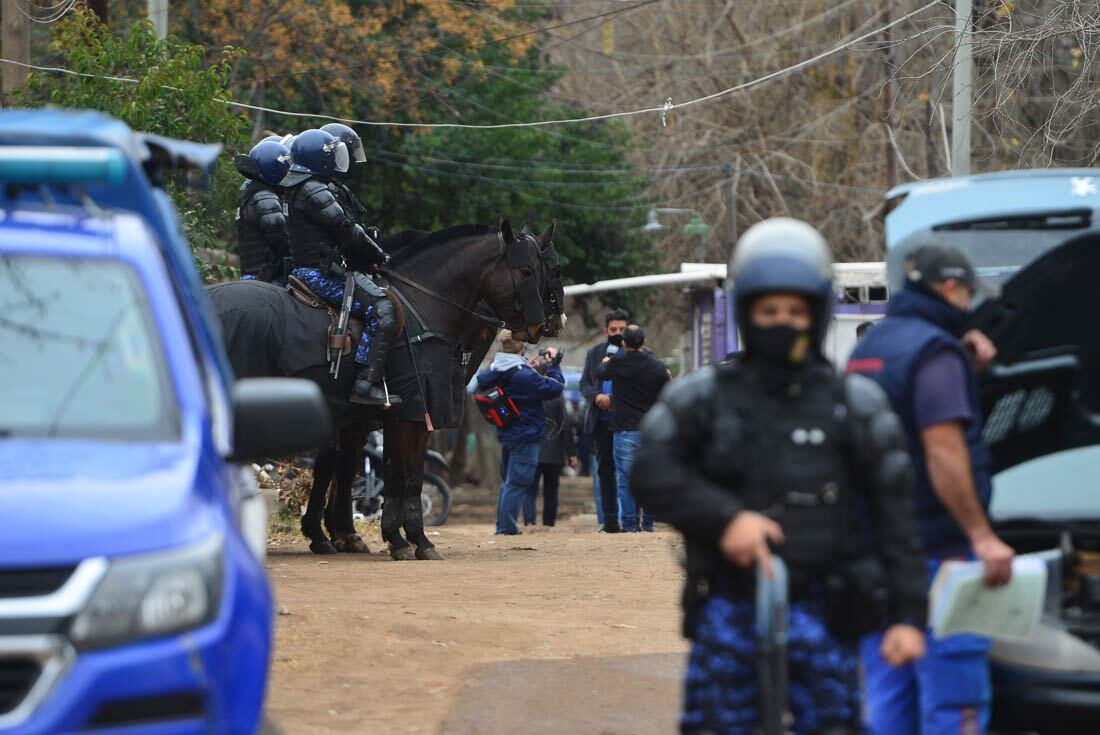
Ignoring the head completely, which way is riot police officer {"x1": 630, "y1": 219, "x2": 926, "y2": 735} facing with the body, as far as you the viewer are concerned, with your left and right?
facing the viewer

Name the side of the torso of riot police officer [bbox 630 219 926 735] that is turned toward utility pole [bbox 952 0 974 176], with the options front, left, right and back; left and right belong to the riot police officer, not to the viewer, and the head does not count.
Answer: back

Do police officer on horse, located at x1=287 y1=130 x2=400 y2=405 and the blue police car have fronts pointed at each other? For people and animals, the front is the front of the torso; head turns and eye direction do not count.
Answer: no

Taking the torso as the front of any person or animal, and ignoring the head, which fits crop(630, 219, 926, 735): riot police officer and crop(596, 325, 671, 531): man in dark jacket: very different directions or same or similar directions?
very different directions

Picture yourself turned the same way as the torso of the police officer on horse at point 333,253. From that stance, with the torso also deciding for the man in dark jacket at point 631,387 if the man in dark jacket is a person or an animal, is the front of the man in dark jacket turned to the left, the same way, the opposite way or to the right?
to the left

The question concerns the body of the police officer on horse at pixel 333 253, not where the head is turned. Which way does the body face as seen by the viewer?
to the viewer's right

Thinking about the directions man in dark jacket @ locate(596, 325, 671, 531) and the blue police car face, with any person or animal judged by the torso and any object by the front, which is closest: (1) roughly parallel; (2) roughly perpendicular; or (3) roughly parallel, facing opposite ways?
roughly parallel, facing opposite ways

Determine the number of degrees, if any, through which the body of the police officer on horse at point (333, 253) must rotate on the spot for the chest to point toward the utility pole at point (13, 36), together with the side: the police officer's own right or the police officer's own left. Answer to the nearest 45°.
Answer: approximately 135° to the police officer's own left

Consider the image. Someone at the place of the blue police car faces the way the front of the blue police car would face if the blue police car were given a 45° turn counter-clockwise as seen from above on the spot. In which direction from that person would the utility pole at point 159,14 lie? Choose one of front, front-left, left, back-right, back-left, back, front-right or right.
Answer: back-left

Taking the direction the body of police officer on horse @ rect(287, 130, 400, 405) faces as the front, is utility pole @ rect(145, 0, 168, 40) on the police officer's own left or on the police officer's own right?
on the police officer's own left

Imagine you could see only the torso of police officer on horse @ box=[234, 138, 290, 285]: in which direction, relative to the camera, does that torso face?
to the viewer's right

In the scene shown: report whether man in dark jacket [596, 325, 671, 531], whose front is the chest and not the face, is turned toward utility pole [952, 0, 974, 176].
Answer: no

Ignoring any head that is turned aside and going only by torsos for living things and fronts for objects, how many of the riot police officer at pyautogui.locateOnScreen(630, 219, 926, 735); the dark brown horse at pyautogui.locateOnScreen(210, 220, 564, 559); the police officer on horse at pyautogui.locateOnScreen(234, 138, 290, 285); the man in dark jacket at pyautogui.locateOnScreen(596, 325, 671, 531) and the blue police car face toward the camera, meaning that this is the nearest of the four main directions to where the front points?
2

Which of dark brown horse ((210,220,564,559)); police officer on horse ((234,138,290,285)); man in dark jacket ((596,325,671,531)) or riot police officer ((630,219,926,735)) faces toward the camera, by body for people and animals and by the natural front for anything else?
the riot police officer

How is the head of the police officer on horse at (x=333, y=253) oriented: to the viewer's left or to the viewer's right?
to the viewer's right

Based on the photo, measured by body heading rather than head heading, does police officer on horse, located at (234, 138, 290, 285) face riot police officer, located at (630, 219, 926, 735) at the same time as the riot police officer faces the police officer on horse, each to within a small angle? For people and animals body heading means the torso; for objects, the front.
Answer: no

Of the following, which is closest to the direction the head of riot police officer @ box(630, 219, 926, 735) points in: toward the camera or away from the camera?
toward the camera

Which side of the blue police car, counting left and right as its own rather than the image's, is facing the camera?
front

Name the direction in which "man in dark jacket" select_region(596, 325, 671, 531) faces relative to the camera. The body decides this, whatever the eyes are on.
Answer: away from the camera

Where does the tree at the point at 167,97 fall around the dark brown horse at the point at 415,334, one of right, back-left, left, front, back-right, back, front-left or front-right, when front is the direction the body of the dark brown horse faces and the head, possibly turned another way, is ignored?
back-left

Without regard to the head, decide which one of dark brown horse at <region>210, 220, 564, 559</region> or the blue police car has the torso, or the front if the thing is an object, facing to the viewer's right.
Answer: the dark brown horse

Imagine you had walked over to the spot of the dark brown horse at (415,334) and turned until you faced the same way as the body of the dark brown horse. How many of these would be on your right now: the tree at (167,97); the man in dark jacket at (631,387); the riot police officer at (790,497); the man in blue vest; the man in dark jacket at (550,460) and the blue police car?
3
